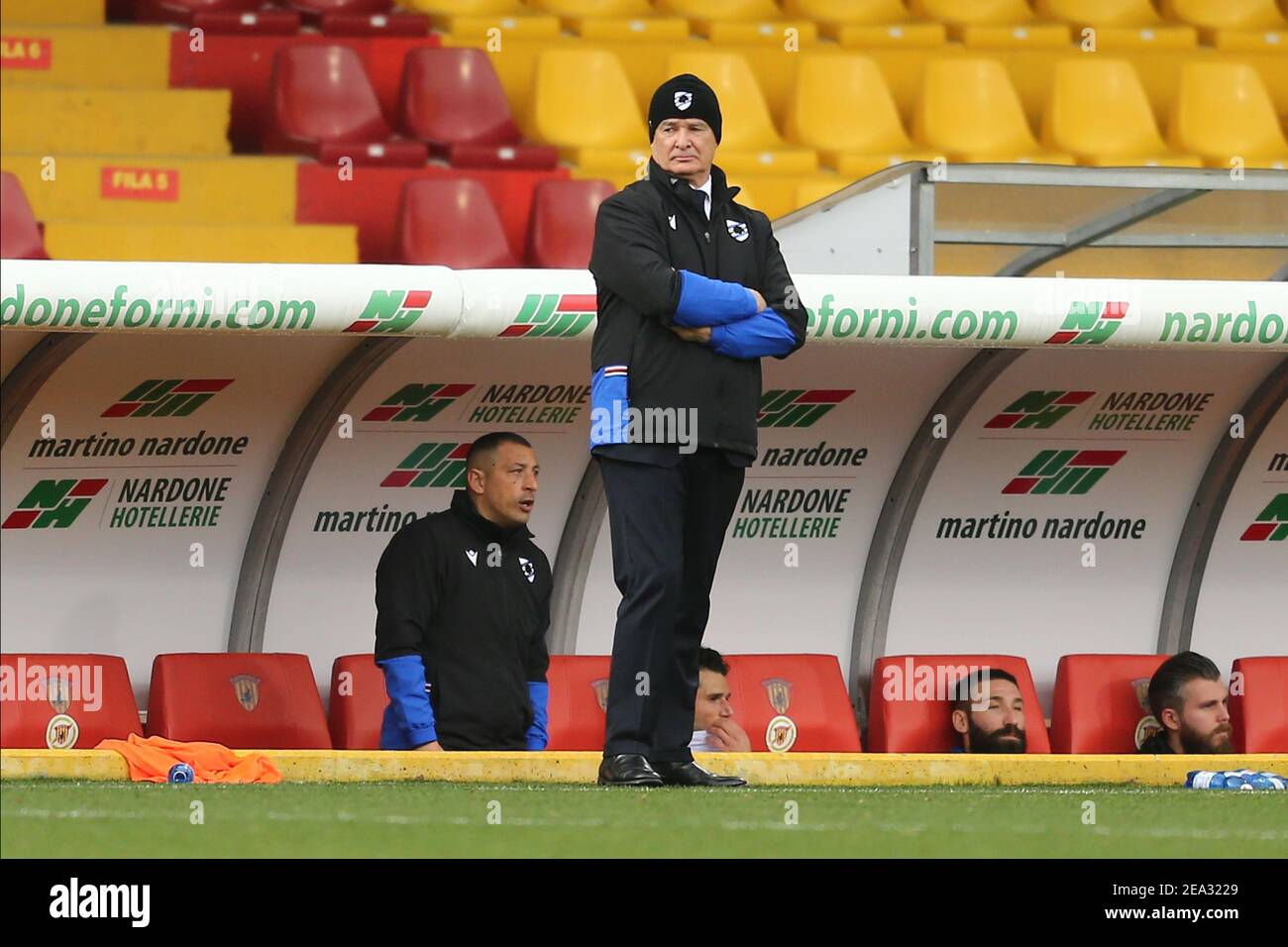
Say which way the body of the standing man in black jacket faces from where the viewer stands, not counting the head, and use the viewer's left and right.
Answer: facing the viewer and to the right of the viewer

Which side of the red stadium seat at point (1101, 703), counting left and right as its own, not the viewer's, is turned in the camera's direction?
front

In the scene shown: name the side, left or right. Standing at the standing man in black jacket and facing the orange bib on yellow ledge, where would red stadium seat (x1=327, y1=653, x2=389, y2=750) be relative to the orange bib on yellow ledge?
right

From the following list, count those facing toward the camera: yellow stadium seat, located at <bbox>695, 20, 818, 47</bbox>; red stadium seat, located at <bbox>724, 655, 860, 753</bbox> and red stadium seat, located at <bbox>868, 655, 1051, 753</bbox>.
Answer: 3

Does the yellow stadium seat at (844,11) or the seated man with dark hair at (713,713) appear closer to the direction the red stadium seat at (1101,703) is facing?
the seated man with dark hair

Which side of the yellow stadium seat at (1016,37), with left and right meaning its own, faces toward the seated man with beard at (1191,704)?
front

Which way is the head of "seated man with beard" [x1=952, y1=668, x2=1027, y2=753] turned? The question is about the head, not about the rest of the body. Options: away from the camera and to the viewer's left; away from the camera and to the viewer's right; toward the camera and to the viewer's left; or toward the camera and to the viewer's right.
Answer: toward the camera and to the viewer's right

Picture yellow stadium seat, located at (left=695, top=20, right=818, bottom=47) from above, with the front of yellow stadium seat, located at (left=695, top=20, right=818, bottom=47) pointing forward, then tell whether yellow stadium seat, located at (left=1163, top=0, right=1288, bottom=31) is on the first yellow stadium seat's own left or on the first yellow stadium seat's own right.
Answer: on the first yellow stadium seat's own left

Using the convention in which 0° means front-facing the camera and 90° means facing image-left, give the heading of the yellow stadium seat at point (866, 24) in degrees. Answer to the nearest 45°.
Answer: approximately 315°

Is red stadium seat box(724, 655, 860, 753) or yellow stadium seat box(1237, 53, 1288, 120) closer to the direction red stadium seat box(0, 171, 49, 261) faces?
the red stadium seat

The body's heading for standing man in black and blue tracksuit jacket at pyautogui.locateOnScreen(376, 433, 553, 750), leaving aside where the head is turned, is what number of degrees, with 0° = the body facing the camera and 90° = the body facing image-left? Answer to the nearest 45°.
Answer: approximately 315°

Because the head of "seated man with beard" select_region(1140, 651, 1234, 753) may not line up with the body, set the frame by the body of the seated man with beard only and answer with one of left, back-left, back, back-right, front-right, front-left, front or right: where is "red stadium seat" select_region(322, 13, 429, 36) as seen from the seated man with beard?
back

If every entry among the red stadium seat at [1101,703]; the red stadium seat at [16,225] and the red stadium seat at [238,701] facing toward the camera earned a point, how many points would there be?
3

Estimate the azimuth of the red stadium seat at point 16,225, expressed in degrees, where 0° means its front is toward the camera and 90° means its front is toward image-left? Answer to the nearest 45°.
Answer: approximately 0°
